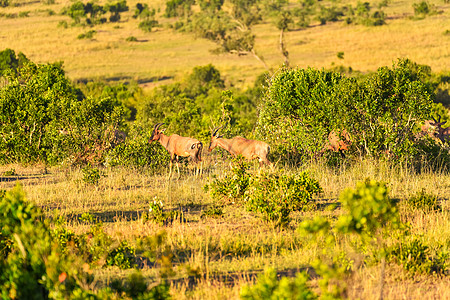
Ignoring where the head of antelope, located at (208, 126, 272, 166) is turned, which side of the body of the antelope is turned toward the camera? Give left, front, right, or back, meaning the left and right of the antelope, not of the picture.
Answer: left

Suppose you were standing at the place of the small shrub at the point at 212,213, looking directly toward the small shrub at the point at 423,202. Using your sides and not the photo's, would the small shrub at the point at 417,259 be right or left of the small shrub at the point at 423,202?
right

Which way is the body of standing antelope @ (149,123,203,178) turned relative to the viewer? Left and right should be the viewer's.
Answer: facing to the left of the viewer

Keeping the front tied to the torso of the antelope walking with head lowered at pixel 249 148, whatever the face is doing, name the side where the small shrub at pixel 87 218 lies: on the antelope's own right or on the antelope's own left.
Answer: on the antelope's own left

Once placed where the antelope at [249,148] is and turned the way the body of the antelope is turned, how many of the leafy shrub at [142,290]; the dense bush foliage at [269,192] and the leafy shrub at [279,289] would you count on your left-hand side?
3

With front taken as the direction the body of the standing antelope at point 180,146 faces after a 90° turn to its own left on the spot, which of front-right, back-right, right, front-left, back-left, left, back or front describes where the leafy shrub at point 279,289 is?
front

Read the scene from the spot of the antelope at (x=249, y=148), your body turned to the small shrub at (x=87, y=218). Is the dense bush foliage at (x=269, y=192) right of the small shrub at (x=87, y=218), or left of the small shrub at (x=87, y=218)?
left

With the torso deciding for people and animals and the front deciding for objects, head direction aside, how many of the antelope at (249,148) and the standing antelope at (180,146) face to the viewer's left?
2

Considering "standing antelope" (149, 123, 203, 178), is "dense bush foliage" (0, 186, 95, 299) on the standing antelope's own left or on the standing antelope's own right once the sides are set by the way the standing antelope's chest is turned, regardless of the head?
on the standing antelope's own left

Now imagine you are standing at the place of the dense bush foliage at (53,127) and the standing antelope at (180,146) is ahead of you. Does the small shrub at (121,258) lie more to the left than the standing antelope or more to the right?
right

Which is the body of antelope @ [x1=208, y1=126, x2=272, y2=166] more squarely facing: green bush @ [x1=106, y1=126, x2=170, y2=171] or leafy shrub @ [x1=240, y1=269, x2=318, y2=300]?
the green bush

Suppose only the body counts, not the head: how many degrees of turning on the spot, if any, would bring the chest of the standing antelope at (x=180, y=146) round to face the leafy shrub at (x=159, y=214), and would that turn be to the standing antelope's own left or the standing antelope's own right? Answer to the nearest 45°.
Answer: approximately 90° to the standing antelope's own left

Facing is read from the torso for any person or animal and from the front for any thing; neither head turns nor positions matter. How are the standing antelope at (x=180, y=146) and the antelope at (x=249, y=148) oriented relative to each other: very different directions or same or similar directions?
same or similar directions

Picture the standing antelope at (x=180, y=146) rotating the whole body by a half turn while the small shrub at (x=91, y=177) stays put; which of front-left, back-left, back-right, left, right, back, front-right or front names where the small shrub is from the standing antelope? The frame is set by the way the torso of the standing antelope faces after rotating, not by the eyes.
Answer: back-right

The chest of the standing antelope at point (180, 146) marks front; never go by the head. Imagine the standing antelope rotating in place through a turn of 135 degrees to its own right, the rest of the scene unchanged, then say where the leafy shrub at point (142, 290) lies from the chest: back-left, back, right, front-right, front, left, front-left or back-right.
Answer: back-right

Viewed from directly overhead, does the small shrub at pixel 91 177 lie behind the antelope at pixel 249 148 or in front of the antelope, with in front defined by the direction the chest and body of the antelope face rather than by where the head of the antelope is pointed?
in front
